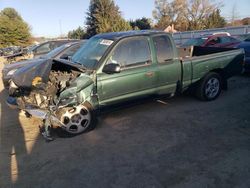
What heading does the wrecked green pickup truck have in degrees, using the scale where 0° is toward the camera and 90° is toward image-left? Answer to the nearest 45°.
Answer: approximately 45°
